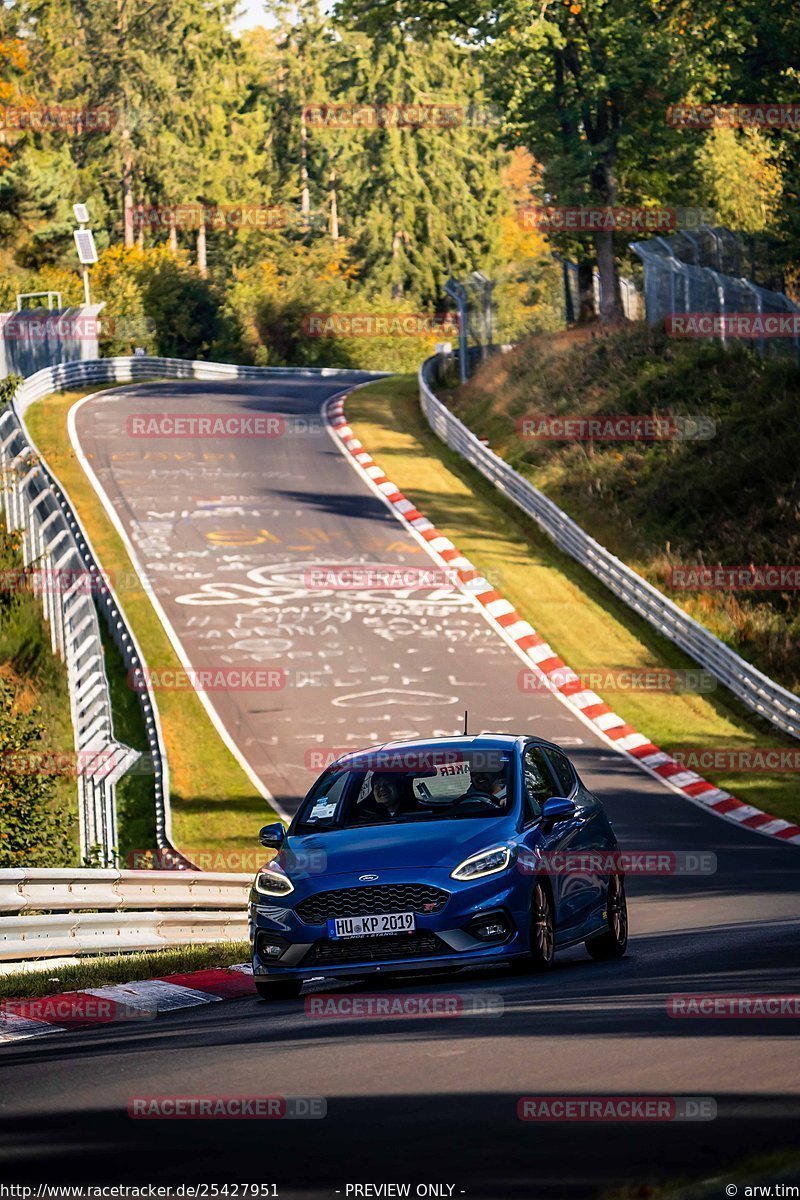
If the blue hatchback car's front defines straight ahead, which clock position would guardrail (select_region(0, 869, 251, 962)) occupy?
The guardrail is roughly at 3 o'clock from the blue hatchback car.

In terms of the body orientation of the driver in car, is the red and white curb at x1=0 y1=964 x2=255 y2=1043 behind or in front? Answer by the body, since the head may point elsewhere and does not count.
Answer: in front

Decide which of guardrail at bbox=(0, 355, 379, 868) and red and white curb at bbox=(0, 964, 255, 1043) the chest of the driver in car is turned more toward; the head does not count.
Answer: the red and white curb

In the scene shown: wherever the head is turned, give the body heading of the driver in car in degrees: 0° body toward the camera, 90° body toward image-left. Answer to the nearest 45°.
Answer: approximately 45°

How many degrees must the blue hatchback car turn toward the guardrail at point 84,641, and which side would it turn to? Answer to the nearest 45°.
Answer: approximately 135° to its right

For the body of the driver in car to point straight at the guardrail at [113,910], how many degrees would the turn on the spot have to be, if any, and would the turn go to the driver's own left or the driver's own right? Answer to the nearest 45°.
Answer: approximately 90° to the driver's own right

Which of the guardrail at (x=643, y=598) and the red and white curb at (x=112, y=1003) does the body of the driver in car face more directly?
the red and white curb

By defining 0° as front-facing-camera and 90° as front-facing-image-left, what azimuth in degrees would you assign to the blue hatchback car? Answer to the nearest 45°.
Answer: approximately 45°
